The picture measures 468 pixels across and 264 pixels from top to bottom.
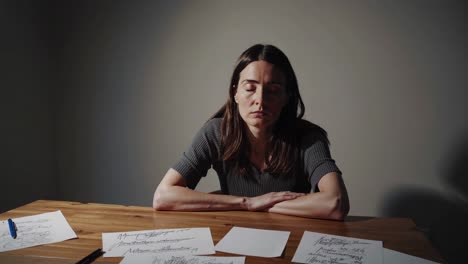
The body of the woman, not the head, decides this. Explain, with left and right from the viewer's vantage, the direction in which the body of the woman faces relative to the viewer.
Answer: facing the viewer

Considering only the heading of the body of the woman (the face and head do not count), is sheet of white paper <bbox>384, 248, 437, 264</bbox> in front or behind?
in front

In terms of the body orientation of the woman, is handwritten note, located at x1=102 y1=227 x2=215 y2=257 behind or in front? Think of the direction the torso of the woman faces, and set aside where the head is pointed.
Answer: in front

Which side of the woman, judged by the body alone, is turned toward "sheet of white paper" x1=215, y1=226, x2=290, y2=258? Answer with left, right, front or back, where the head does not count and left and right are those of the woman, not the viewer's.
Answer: front

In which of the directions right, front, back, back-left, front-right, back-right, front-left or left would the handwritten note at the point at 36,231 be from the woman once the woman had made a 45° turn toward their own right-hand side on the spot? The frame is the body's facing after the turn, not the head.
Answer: front

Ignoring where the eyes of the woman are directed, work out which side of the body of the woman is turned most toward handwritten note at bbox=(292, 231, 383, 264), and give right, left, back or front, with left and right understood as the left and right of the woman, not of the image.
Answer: front
